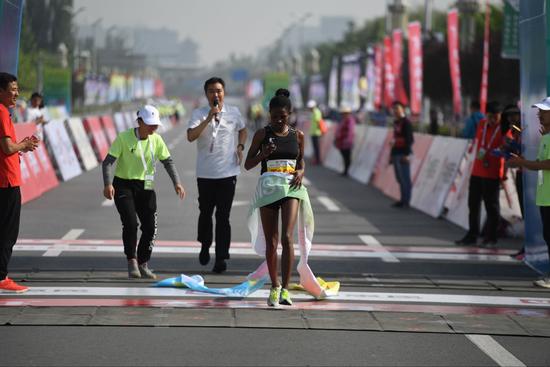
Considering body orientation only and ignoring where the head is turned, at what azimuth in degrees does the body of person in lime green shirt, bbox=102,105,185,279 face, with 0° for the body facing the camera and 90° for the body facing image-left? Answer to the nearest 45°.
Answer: approximately 315°

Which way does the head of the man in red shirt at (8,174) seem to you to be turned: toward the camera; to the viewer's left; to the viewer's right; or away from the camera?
to the viewer's right

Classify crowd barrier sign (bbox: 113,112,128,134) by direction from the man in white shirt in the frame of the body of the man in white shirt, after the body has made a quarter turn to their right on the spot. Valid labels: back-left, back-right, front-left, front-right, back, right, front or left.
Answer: right

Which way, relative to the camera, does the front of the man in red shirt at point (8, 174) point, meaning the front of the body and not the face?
to the viewer's right

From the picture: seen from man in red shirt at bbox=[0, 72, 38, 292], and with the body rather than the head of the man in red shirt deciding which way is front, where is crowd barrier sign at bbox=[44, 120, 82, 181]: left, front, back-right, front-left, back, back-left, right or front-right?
left

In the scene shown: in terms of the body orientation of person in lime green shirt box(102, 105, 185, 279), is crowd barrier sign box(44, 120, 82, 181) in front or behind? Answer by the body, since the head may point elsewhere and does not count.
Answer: behind

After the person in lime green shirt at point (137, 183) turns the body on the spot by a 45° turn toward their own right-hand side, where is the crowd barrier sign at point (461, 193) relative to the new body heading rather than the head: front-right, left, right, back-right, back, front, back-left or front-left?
back-left

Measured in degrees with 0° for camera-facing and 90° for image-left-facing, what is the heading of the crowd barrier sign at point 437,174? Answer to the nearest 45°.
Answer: approximately 45°

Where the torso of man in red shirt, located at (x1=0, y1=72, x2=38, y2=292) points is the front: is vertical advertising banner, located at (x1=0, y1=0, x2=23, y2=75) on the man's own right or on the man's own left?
on the man's own left

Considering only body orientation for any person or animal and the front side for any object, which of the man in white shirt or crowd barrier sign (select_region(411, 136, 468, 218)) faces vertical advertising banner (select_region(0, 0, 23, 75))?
the crowd barrier sign

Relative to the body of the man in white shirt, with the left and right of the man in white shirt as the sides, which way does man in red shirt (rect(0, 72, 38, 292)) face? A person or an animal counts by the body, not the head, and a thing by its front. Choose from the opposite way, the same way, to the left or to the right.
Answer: to the left
